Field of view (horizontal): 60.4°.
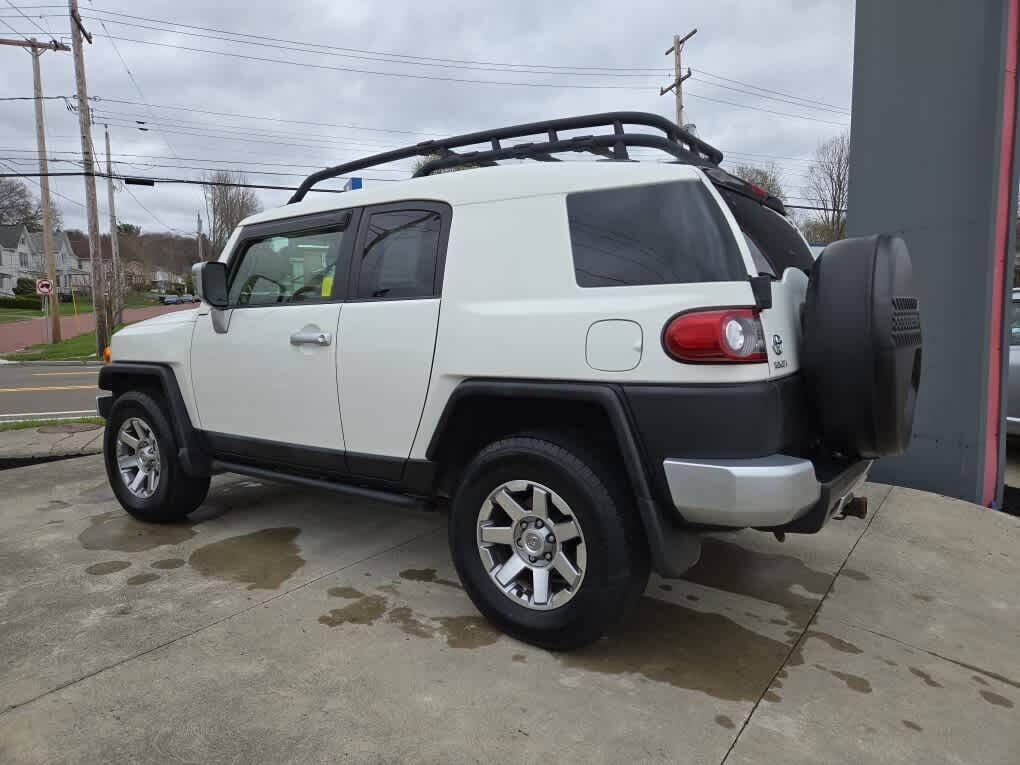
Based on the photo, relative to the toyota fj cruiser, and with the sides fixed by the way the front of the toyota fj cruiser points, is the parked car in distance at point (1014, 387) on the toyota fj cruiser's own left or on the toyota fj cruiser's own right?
on the toyota fj cruiser's own right

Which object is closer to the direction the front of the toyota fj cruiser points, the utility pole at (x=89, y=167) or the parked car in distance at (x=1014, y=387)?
the utility pole

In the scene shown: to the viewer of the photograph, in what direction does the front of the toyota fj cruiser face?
facing away from the viewer and to the left of the viewer

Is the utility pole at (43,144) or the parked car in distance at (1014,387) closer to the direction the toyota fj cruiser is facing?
the utility pole

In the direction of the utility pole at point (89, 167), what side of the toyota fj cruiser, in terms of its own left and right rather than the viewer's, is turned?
front

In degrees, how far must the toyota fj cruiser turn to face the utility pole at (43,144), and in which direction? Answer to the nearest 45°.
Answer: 0° — it already faces it
